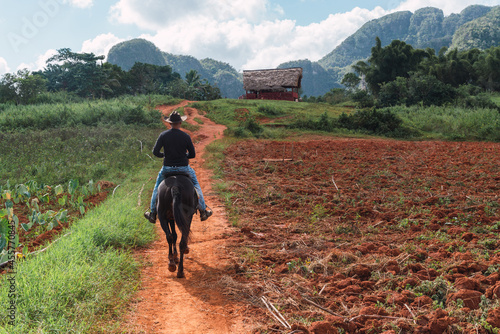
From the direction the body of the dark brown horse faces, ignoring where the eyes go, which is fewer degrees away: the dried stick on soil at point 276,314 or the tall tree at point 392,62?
the tall tree

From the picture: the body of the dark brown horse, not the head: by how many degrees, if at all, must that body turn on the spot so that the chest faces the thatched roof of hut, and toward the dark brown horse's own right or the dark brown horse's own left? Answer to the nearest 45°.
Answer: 0° — it already faces it

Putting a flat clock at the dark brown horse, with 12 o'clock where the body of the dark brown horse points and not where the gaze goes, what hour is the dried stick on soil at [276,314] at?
The dried stick on soil is roughly at 5 o'clock from the dark brown horse.

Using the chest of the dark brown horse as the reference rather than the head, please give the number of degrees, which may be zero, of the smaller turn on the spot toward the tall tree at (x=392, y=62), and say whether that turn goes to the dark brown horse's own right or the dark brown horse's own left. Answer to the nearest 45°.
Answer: approximately 45° to the dark brown horse's own right

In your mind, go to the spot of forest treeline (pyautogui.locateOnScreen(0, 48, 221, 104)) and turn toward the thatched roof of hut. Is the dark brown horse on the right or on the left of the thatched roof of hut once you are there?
right

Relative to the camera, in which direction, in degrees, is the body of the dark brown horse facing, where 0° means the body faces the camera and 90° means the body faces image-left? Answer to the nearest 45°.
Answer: approximately 180°

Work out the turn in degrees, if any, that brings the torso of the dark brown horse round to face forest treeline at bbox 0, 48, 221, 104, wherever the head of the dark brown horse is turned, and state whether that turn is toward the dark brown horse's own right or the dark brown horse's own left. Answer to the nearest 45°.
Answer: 0° — it already faces it

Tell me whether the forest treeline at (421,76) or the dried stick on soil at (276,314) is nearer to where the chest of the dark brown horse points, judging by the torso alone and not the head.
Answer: the forest treeline
